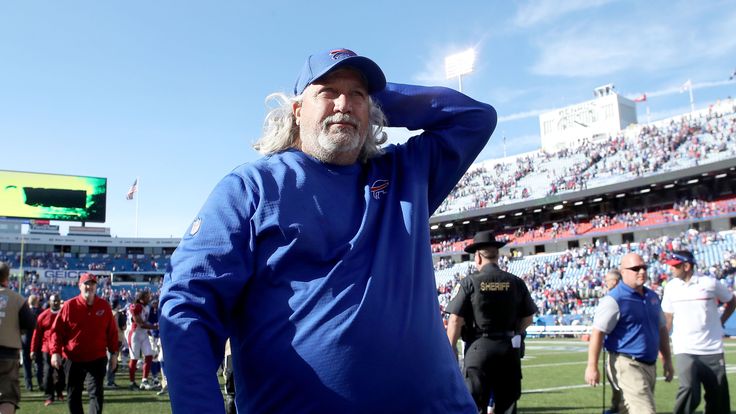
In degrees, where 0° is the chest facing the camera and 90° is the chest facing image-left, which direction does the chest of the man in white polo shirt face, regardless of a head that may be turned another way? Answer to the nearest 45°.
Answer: approximately 45°

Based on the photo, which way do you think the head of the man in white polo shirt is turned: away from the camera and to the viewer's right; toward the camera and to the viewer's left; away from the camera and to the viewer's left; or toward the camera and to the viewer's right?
toward the camera and to the viewer's left

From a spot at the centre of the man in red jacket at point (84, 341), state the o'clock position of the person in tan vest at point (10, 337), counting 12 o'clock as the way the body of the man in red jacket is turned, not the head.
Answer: The person in tan vest is roughly at 2 o'clock from the man in red jacket.

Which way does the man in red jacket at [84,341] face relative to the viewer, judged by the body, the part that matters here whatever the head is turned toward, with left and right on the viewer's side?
facing the viewer

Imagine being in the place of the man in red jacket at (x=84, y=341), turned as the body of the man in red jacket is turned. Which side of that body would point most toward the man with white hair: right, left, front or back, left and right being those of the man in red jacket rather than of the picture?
front

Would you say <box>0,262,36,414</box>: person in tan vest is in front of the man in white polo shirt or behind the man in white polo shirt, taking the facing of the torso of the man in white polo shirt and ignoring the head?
in front

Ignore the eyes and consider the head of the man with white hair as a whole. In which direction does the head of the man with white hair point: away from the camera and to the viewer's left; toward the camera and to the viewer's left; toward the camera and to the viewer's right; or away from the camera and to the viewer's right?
toward the camera and to the viewer's right
